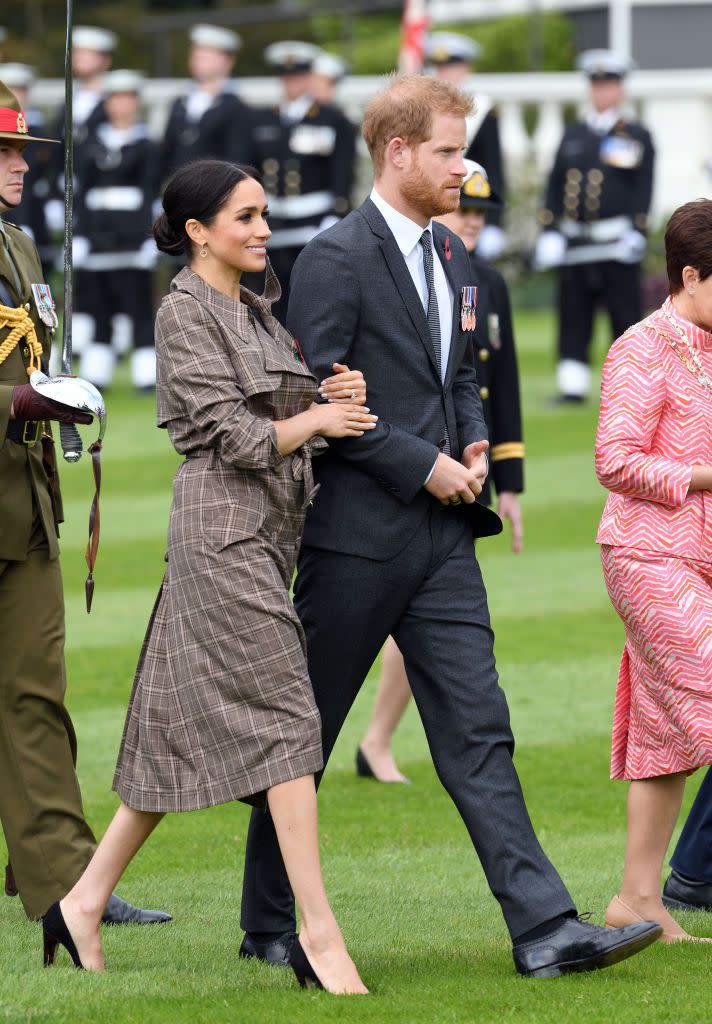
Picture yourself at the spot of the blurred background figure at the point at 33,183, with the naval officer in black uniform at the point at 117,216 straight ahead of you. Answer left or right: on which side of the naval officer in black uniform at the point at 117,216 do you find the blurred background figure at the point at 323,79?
left

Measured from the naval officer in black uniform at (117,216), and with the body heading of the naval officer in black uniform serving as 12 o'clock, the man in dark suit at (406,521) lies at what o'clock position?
The man in dark suit is roughly at 12 o'clock from the naval officer in black uniform.

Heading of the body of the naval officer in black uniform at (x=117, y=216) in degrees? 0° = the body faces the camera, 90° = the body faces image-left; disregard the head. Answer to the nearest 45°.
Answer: approximately 0°

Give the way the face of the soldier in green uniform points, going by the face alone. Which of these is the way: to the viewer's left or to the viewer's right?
to the viewer's right

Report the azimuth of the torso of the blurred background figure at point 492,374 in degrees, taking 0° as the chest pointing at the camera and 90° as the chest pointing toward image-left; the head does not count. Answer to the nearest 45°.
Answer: approximately 315°

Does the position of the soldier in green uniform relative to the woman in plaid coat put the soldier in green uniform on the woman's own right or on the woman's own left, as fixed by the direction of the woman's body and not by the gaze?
on the woman's own left

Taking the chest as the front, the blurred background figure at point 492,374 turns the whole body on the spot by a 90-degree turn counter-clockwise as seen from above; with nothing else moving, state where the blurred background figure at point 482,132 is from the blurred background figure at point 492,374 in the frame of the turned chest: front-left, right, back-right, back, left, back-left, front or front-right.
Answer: front-left

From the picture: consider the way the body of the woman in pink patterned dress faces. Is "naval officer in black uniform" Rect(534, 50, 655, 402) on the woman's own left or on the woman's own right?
on the woman's own left

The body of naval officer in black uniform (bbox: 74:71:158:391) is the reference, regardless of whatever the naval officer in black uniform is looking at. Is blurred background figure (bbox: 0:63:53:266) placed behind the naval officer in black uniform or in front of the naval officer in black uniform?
behind
